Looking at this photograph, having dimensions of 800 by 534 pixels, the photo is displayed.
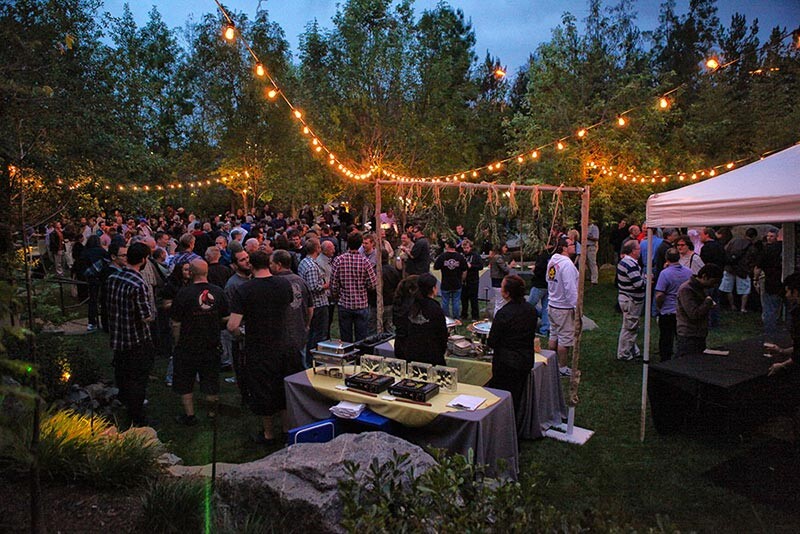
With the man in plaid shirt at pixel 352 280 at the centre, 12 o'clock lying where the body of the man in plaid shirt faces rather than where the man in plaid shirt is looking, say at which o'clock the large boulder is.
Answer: The large boulder is roughly at 6 o'clock from the man in plaid shirt.

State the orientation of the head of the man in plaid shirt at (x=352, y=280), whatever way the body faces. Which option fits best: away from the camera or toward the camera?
away from the camera

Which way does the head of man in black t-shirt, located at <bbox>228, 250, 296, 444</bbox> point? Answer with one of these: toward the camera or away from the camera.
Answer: away from the camera

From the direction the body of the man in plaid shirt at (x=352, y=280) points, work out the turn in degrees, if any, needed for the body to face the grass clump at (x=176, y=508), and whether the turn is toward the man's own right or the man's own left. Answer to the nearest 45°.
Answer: approximately 180°

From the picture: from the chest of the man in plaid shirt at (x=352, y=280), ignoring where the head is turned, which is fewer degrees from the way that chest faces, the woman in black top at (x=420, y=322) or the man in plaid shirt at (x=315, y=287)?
the man in plaid shirt

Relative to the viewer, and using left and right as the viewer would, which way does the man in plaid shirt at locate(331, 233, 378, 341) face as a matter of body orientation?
facing away from the viewer
